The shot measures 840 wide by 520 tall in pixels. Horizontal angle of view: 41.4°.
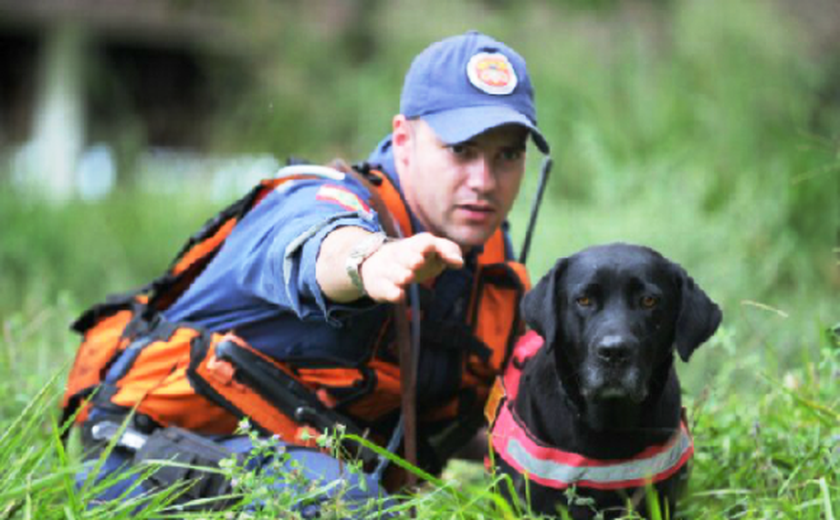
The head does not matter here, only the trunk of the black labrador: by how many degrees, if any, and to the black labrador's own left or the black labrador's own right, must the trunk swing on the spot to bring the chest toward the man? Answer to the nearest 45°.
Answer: approximately 135° to the black labrador's own right

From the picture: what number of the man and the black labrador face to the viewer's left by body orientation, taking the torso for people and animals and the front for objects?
0

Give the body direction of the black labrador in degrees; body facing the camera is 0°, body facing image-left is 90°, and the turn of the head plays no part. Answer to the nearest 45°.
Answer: approximately 0°

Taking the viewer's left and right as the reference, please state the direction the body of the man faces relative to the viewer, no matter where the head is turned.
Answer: facing the viewer and to the right of the viewer

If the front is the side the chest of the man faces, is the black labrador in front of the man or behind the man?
in front
